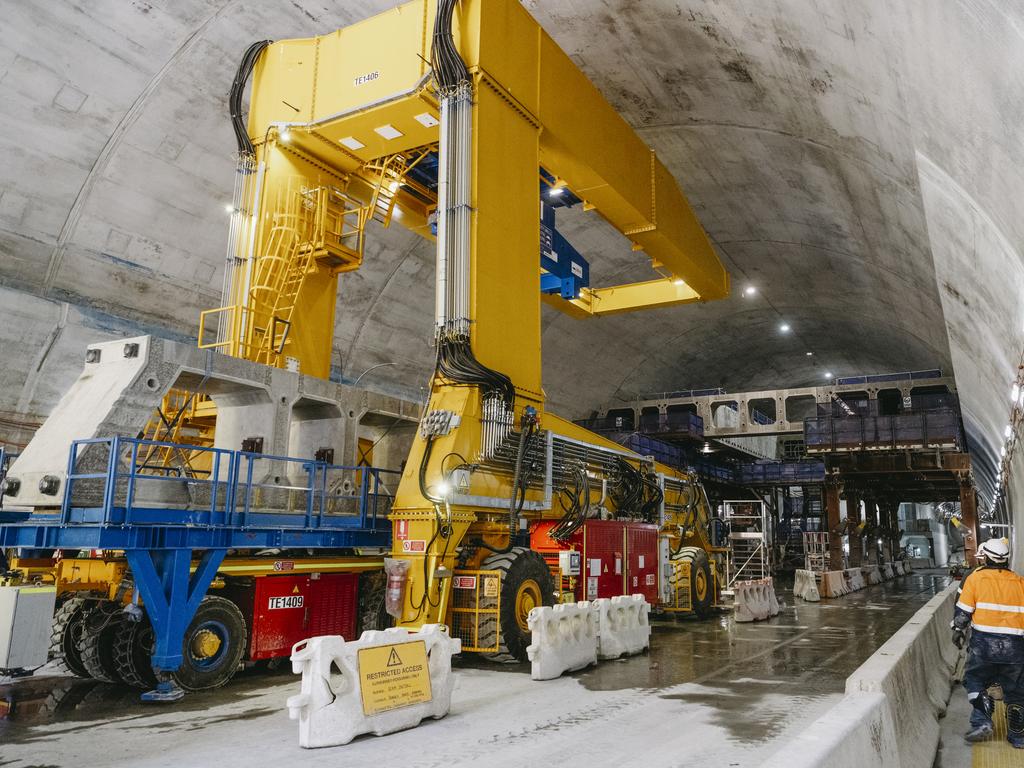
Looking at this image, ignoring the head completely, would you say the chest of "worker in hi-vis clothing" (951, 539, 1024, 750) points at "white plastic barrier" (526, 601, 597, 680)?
no

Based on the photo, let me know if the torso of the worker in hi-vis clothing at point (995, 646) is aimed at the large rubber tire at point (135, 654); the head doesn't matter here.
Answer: no

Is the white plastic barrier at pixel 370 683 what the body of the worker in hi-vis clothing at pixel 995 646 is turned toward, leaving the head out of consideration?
no

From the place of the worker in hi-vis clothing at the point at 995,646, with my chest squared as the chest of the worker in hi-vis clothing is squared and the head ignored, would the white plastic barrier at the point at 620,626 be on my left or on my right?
on my left

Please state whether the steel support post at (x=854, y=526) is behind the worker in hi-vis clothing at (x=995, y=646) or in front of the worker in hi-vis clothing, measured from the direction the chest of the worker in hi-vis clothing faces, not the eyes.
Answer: in front

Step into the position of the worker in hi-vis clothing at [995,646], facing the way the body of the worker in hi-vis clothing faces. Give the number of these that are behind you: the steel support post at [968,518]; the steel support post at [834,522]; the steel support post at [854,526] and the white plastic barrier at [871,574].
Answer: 0

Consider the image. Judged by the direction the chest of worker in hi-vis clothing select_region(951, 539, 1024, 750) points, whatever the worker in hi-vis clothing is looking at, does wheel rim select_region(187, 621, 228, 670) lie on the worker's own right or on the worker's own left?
on the worker's own left

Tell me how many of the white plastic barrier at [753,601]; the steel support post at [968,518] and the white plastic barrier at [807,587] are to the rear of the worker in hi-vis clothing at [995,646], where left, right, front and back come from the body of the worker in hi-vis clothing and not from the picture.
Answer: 0

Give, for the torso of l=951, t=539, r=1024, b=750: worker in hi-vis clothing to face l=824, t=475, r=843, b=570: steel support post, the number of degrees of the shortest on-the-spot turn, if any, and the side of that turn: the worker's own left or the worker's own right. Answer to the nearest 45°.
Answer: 0° — they already face it

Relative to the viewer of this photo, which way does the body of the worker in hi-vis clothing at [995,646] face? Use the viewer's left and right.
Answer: facing away from the viewer
